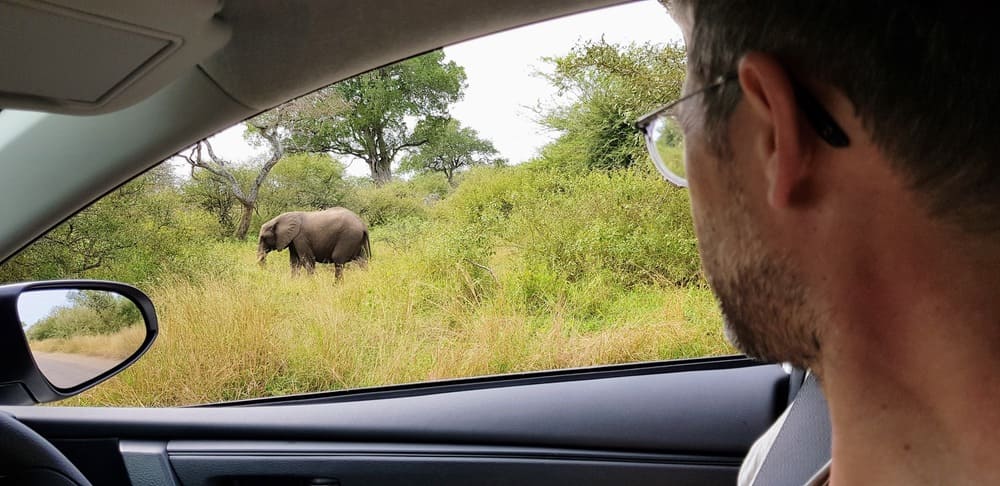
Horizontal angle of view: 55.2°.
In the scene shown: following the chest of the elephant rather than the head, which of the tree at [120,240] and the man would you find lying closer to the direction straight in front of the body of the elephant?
the tree

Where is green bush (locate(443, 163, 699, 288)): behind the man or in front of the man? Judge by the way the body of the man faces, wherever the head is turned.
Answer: in front

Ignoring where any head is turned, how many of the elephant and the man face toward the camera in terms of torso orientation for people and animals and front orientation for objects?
0

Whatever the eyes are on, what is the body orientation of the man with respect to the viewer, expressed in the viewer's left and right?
facing away from the viewer and to the left of the viewer

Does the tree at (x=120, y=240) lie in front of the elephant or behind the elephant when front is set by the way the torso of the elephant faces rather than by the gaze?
in front

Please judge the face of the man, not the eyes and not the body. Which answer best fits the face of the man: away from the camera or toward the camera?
away from the camera

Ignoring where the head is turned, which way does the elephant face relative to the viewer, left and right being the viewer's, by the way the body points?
facing to the left of the viewer
